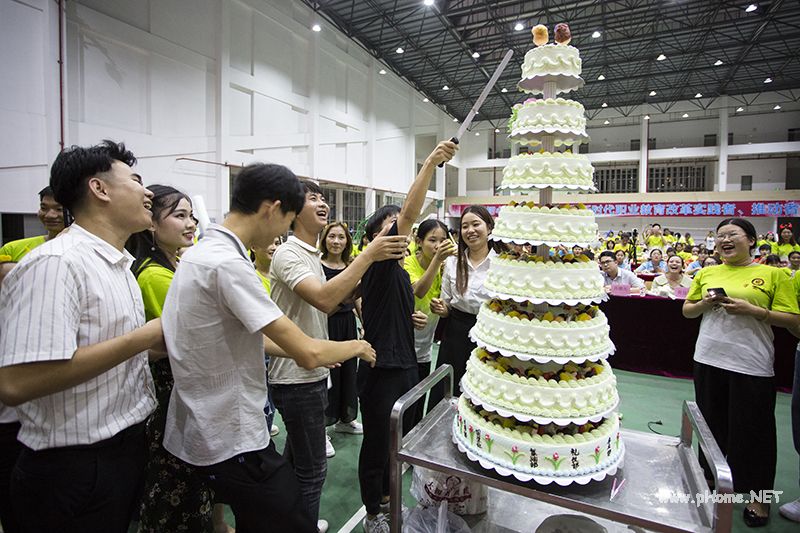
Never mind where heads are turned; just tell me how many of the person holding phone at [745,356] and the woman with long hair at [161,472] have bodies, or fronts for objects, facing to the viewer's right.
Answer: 1

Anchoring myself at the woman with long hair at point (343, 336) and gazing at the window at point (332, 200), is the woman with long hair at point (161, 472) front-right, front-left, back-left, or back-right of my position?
back-left

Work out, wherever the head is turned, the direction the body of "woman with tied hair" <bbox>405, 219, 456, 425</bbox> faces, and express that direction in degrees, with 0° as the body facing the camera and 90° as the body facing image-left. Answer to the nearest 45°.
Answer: approximately 315°

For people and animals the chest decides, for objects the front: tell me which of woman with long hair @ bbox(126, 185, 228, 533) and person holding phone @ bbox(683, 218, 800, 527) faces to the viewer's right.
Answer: the woman with long hair

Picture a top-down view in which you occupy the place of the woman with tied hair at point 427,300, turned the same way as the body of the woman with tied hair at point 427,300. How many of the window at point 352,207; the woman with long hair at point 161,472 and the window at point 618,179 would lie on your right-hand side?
1

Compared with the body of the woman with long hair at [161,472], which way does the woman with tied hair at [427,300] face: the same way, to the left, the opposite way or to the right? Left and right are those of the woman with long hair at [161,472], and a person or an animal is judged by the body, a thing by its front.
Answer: to the right

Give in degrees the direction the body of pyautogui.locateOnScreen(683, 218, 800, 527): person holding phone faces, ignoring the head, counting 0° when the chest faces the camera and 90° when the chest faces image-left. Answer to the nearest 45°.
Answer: approximately 45°

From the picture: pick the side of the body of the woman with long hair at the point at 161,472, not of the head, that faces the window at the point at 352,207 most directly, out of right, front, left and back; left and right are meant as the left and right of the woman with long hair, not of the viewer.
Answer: left

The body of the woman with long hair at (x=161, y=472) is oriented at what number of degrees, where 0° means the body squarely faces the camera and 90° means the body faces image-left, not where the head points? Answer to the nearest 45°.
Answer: approximately 270°

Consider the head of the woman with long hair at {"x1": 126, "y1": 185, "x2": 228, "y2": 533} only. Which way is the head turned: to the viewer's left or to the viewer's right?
to the viewer's right
